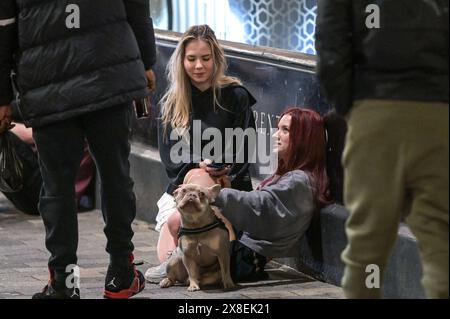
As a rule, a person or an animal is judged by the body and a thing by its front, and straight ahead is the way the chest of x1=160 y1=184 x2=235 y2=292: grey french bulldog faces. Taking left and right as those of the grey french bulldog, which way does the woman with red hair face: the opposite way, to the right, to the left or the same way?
to the right

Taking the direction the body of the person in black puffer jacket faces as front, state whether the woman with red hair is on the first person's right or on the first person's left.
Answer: on the first person's right

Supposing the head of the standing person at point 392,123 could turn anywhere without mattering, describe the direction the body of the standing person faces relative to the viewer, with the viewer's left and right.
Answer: facing away from the viewer

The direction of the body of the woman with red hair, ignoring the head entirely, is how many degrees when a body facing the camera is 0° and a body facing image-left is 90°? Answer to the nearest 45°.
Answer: approximately 90°

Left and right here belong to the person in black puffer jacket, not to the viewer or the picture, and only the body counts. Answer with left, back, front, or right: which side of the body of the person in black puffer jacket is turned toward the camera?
back

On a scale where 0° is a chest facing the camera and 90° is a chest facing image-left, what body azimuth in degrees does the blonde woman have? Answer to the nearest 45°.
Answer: approximately 0°
